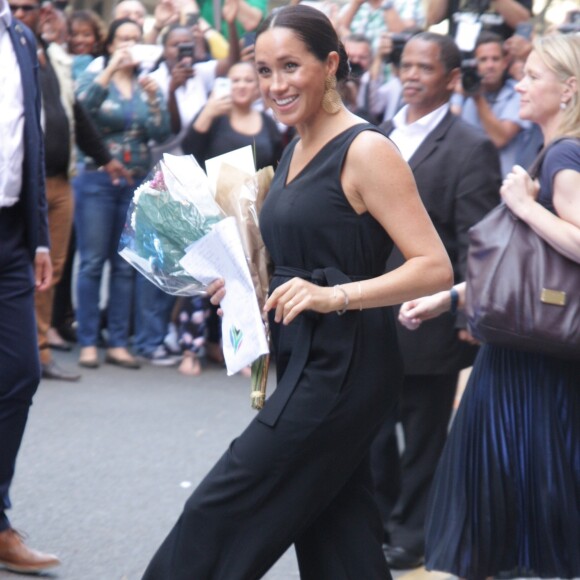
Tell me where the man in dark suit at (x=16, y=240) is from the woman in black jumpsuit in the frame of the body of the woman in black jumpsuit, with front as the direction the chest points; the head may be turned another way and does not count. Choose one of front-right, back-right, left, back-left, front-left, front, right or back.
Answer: right

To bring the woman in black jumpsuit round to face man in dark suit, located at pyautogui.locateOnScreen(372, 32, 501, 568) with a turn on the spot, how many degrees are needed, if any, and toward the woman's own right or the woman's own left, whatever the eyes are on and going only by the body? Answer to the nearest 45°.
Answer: approximately 135° to the woman's own right

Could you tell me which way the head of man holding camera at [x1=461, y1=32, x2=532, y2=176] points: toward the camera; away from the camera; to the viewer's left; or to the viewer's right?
toward the camera

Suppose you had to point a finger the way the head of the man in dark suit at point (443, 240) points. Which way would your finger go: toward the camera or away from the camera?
toward the camera

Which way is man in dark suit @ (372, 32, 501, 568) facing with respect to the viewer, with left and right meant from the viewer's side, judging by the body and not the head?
facing the viewer and to the left of the viewer

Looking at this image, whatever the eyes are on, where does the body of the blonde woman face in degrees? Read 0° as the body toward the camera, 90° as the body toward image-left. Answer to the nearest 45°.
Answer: approximately 90°

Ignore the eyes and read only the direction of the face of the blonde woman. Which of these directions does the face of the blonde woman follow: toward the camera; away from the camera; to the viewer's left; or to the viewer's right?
to the viewer's left

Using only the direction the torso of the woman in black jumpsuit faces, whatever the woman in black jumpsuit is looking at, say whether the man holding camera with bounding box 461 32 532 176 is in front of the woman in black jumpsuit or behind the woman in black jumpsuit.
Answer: behind

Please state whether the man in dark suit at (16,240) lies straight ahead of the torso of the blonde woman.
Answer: yes

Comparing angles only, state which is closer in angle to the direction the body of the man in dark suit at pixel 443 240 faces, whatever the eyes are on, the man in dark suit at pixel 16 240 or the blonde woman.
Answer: the man in dark suit

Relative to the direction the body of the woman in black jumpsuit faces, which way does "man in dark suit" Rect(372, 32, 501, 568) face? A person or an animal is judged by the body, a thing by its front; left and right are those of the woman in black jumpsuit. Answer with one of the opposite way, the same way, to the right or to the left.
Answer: the same way

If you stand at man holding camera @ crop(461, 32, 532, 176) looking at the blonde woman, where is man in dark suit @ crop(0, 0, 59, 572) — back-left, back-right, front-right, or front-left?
front-right
